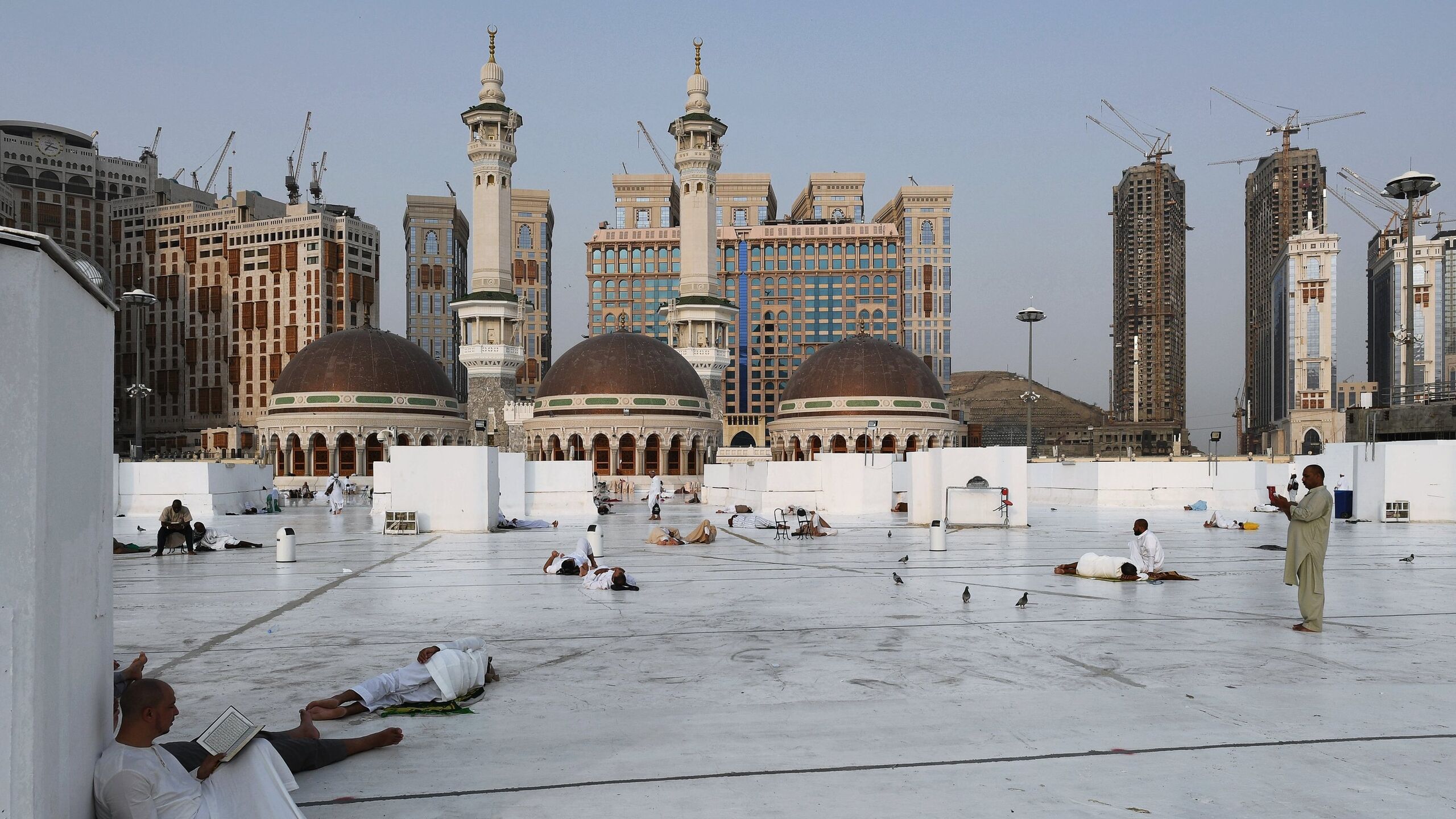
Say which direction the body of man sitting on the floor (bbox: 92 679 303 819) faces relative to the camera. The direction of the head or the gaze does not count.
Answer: to the viewer's right

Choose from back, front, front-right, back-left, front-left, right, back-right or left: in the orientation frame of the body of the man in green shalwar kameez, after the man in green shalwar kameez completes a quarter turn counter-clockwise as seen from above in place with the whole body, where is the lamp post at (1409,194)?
back

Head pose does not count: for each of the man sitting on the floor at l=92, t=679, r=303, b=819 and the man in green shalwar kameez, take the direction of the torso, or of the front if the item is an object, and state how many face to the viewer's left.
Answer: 1

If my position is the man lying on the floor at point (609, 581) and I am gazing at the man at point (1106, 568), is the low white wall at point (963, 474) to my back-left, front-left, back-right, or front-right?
front-left

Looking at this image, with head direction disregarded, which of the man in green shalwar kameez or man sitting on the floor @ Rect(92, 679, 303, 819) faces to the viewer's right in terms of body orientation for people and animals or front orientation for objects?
the man sitting on the floor

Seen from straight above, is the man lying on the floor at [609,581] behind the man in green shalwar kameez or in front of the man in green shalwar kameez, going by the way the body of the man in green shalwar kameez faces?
in front

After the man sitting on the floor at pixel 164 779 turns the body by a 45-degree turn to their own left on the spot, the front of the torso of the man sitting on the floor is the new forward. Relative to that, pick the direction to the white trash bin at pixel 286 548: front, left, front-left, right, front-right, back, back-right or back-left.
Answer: front-left

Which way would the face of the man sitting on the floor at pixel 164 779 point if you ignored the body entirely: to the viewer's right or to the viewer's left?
to the viewer's right

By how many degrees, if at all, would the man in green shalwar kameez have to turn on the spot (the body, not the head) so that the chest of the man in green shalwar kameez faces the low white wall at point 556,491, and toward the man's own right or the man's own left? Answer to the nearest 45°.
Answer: approximately 45° to the man's own right

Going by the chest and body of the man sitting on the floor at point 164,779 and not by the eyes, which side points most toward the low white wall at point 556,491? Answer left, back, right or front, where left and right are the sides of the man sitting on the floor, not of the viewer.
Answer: left

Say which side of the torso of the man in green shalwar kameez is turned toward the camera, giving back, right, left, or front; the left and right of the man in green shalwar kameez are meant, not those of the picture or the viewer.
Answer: left

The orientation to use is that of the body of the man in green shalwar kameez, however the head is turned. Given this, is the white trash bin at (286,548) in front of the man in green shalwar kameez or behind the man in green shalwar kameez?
in front
